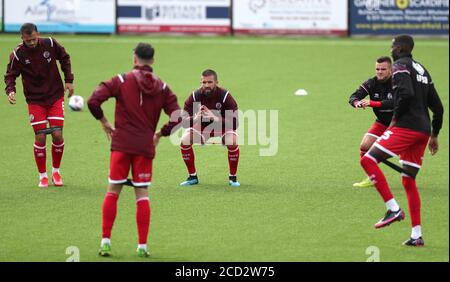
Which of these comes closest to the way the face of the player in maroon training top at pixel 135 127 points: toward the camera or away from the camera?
away from the camera

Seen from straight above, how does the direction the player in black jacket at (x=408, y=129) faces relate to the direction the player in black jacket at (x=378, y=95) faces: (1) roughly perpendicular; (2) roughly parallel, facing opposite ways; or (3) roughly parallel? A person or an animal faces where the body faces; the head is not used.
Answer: roughly perpendicular

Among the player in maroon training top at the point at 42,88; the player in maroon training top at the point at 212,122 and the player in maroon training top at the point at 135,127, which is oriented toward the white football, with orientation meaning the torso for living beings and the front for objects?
the player in maroon training top at the point at 135,127

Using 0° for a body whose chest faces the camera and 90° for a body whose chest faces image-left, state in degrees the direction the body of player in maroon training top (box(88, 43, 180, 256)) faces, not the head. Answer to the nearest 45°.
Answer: approximately 180°

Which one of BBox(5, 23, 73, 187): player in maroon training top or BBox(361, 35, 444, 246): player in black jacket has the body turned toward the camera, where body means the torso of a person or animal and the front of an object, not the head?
the player in maroon training top

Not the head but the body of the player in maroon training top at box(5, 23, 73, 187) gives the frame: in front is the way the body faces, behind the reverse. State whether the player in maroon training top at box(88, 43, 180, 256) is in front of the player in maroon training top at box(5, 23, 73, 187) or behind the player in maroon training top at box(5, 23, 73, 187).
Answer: in front

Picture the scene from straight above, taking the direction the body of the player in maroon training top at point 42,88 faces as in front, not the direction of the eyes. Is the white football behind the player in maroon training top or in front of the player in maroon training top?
behind

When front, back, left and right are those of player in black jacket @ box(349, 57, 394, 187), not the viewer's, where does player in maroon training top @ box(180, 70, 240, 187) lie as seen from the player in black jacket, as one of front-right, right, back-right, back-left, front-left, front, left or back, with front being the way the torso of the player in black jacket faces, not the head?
front-right

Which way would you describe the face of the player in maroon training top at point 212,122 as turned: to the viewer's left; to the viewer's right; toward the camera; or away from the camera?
toward the camera

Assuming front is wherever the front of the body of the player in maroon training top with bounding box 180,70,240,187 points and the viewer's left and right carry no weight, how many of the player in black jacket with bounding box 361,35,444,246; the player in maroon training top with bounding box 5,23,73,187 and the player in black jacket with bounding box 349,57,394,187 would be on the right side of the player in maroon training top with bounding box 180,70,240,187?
1

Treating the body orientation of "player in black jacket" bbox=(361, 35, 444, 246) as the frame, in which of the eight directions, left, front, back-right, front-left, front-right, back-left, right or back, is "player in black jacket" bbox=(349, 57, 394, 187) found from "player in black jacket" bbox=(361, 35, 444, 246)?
front-right

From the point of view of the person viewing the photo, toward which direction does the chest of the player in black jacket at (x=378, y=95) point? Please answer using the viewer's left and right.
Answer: facing the viewer and to the left of the viewer

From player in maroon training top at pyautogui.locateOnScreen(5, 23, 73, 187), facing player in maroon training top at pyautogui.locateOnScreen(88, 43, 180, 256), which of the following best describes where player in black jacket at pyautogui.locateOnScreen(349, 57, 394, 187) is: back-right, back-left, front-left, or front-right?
front-left

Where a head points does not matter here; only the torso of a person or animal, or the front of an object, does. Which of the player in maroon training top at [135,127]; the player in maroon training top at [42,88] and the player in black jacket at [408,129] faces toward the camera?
the player in maroon training top at [42,88]

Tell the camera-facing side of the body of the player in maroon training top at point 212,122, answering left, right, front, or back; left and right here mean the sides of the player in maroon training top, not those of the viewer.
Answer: front

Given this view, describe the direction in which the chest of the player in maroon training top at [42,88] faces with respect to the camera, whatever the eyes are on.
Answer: toward the camera

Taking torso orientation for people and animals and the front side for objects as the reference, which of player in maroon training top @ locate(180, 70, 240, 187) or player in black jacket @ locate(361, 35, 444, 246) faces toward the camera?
the player in maroon training top
